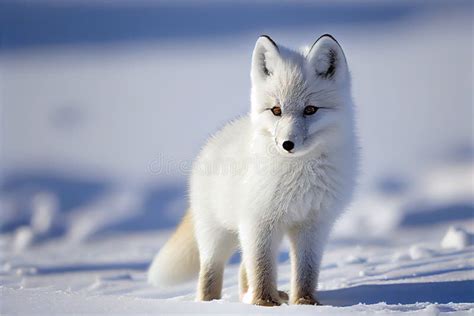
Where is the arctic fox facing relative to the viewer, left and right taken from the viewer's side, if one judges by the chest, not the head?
facing the viewer and to the right of the viewer
